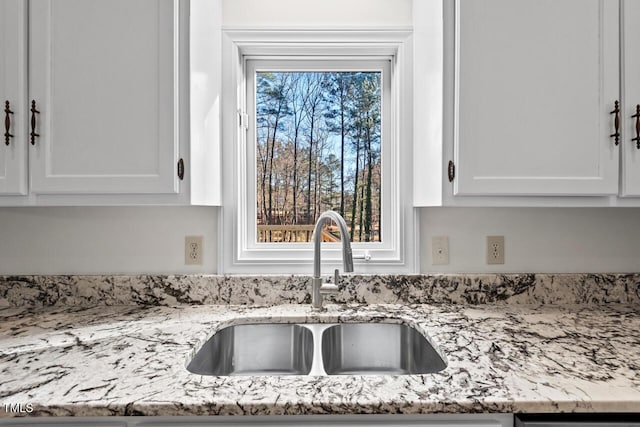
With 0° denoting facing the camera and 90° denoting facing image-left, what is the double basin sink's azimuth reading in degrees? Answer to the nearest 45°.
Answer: approximately 0°

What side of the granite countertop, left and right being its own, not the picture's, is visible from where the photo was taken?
front

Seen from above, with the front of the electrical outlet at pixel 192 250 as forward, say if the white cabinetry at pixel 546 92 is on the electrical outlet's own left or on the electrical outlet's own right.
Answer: on the electrical outlet's own left

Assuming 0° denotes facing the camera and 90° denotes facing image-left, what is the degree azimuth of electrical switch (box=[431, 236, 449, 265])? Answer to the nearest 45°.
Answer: approximately 0°

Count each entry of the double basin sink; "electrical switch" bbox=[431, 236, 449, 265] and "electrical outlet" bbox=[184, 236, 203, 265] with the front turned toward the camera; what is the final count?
3

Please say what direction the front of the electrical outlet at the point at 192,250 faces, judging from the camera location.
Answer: facing the viewer

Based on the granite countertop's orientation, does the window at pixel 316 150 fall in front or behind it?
behind

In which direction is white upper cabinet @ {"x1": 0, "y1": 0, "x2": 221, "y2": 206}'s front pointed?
toward the camera

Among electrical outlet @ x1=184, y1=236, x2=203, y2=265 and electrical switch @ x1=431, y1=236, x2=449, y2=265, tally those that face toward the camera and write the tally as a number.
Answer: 2
